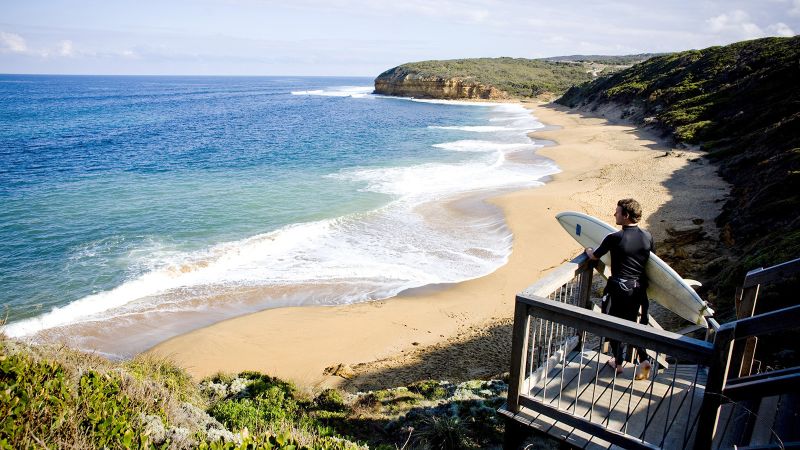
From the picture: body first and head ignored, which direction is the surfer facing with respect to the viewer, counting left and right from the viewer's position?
facing away from the viewer and to the left of the viewer

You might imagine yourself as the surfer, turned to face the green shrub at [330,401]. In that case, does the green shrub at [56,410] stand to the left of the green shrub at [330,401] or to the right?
left

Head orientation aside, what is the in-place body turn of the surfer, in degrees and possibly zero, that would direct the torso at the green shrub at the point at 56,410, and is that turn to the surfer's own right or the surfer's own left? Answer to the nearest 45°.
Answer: approximately 90° to the surfer's own left

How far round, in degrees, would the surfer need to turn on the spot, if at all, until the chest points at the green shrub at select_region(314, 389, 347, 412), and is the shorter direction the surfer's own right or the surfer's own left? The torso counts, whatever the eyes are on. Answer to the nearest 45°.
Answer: approximately 45° to the surfer's own left

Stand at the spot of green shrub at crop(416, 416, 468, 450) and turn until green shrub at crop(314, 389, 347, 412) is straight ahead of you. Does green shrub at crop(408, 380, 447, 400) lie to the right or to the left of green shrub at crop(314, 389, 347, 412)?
right

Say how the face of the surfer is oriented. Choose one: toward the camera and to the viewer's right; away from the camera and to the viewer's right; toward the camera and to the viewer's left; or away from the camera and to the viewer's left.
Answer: away from the camera and to the viewer's left
